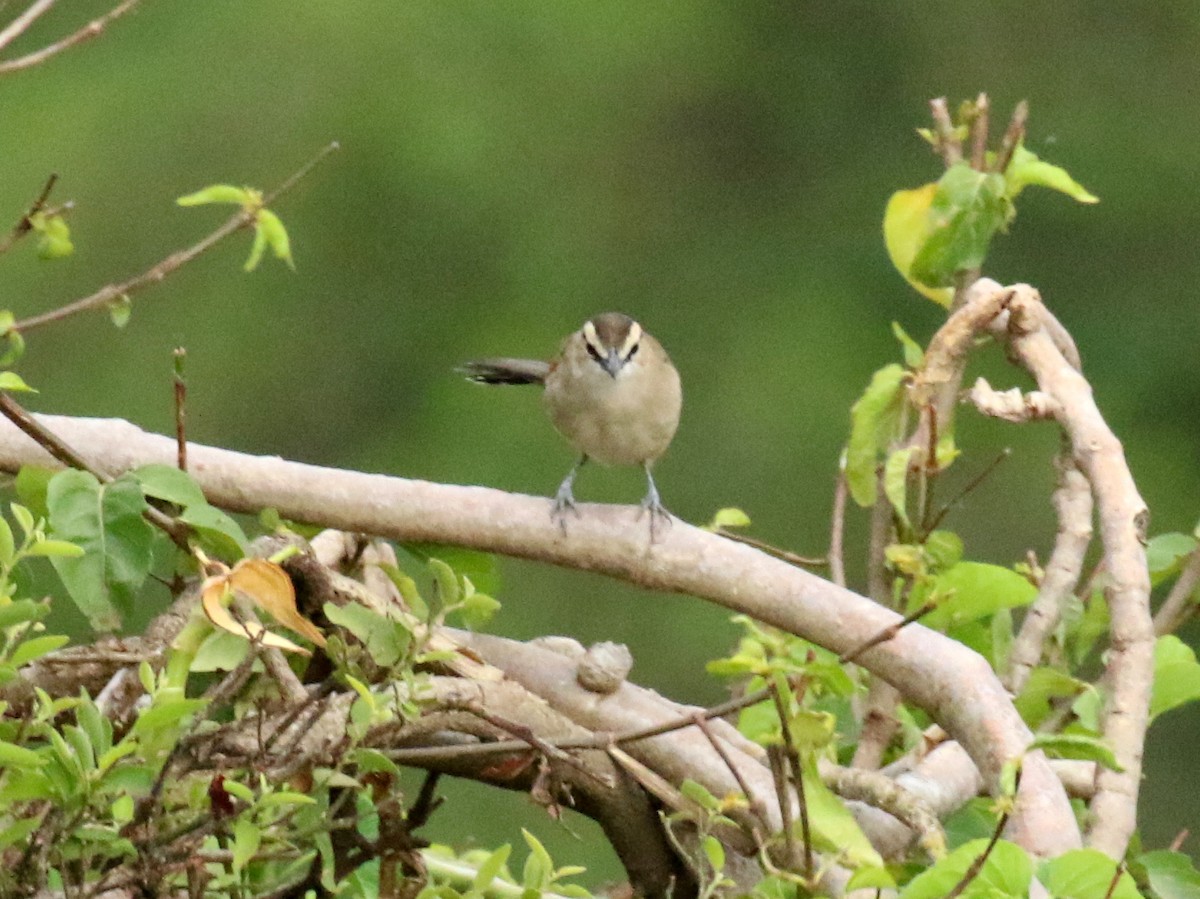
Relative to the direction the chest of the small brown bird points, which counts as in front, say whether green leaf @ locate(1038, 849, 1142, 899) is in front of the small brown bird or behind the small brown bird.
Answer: in front

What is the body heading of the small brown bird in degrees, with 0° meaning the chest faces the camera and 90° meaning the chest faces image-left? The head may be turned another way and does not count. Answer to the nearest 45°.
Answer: approximately 0°

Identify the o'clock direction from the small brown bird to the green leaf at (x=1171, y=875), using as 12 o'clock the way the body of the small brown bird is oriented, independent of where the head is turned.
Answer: The green leaf is roughly at 11 o'clock from the small brown bird.

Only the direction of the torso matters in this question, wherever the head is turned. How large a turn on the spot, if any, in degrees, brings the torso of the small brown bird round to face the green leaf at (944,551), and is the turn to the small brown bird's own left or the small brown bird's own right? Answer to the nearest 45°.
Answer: approximately 45° to the small brown bird's own left

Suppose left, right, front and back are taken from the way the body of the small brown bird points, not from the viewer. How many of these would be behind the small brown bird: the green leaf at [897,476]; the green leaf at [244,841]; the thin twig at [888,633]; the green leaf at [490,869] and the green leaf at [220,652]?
0

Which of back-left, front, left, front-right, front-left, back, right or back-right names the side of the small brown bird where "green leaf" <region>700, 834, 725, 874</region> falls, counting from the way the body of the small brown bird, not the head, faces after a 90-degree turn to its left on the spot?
right

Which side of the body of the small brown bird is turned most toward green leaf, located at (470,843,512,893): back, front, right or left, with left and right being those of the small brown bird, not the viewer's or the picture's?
front

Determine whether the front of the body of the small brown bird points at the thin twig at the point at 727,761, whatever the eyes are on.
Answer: yes

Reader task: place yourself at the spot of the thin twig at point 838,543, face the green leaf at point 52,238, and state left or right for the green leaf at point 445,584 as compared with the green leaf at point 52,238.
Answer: left

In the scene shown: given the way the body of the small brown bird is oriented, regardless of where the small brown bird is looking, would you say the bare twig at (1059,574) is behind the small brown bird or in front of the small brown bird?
in front

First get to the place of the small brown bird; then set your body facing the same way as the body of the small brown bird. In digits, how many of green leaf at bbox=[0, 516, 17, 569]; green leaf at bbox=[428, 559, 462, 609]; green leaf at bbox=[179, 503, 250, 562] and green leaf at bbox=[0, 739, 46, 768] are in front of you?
4
